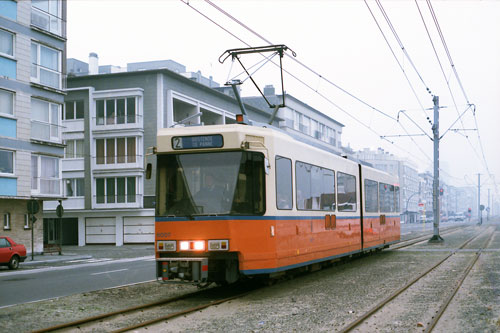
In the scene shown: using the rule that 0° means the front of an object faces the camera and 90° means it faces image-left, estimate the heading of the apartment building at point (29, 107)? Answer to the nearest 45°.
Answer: approximately 315°

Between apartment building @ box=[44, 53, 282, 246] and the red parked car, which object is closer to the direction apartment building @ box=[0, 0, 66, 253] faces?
the red parked car

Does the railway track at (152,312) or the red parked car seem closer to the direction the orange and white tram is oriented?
the railway track

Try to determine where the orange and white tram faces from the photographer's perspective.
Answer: facing the viewer and to the left of the viewer

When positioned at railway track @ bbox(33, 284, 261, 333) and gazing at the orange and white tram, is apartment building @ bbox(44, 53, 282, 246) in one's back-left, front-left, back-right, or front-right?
front-left

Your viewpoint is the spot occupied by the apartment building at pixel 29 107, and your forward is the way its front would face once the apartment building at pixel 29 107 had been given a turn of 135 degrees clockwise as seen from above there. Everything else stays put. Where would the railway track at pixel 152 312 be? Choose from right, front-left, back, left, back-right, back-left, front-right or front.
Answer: left

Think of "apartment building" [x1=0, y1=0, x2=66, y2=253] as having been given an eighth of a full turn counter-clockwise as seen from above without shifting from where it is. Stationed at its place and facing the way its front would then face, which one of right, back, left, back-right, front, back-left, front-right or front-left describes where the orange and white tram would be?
right

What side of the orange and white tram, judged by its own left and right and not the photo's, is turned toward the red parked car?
right

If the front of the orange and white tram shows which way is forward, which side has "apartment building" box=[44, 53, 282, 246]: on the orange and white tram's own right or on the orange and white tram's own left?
on the orange and white tram's own right
